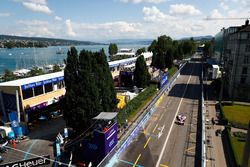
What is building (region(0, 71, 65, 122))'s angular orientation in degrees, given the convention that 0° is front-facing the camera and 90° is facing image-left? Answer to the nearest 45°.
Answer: approximately 315°

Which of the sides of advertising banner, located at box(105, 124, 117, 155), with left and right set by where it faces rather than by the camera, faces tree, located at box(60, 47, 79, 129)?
back

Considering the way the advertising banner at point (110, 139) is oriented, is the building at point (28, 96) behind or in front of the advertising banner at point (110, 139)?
behind

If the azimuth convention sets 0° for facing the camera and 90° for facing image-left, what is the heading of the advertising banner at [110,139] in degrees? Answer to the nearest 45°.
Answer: approximately 315°

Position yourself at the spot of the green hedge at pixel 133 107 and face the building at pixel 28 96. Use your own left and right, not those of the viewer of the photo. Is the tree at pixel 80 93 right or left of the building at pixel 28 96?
left

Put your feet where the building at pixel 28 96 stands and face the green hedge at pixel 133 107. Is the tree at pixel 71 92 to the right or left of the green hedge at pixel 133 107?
right
